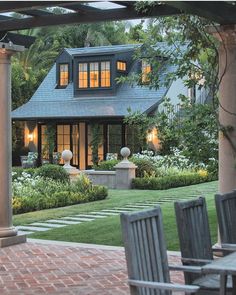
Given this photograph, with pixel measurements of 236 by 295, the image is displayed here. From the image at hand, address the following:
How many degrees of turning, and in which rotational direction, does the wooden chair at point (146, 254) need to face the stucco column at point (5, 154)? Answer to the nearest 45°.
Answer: approximately 180°

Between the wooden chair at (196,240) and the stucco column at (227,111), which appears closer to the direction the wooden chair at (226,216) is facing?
the wooden chair
